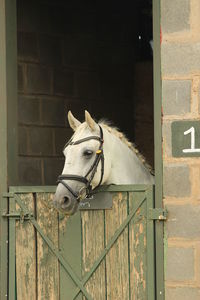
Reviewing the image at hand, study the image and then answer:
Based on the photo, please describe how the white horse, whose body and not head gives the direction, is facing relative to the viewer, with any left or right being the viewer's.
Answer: facing the viewer and to the left of the viewer
